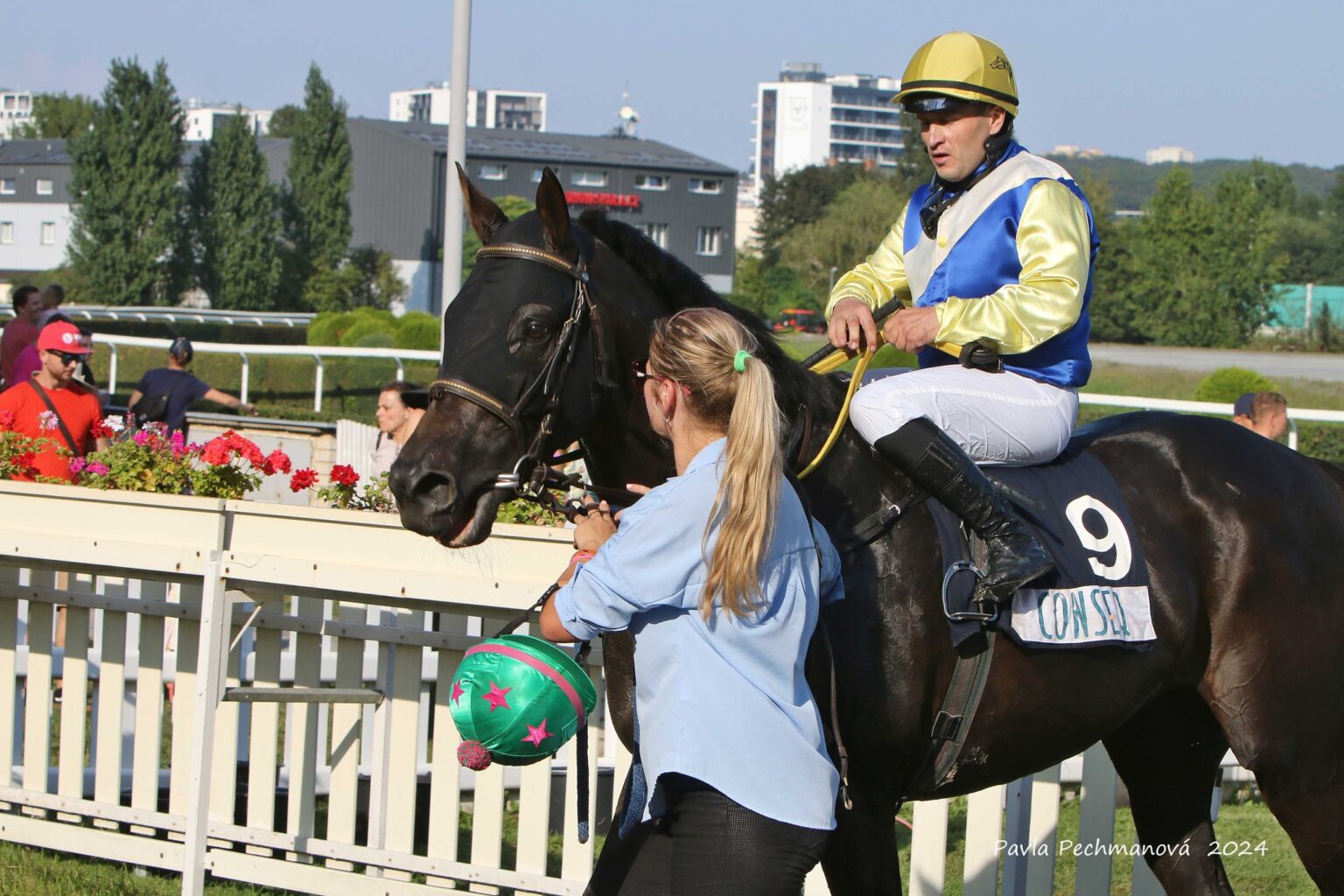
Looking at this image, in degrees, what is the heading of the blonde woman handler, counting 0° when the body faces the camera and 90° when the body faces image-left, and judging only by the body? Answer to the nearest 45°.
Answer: approximately 135°

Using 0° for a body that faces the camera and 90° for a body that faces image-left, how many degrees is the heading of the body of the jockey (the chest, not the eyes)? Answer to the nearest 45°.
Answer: approximately 45°

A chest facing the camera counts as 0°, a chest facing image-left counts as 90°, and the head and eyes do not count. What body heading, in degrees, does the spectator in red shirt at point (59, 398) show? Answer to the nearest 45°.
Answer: approximately 315°

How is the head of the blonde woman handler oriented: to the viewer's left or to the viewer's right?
to the viewer's left

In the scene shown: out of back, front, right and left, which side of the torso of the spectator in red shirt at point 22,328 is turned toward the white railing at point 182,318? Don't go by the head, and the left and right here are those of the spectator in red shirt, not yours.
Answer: left
